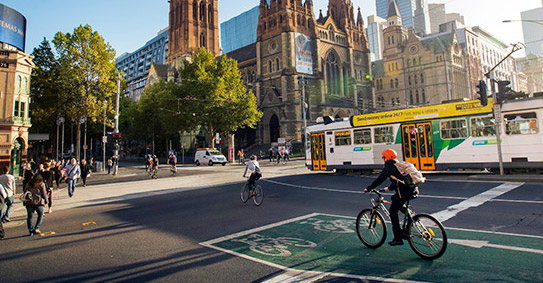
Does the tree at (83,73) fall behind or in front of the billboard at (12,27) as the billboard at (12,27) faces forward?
behind

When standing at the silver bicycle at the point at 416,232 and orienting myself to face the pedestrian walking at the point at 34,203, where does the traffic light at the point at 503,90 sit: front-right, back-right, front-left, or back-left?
back-right

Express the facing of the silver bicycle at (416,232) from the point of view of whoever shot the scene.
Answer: facing away from the viewer and to the left of the viewer

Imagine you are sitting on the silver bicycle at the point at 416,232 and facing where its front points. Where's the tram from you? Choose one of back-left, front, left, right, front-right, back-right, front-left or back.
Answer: front-right

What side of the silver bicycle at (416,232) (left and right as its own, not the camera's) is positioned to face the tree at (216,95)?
front

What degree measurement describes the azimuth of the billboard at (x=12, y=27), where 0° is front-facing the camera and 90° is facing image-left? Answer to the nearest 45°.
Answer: approximately 315°
